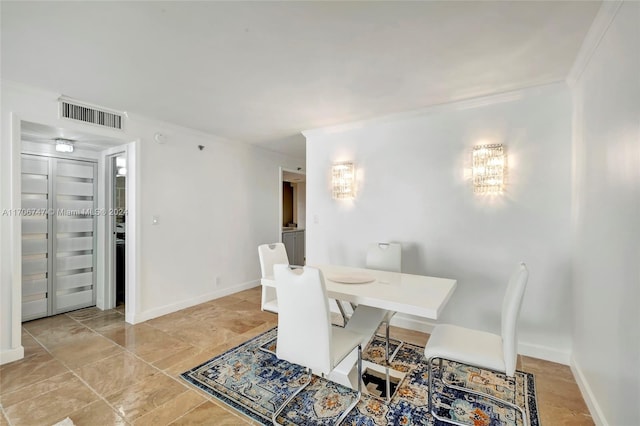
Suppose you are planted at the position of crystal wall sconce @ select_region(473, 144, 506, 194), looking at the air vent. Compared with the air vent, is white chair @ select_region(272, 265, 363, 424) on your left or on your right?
left

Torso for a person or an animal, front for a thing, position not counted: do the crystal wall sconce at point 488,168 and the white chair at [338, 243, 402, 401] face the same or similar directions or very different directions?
same or similar directions

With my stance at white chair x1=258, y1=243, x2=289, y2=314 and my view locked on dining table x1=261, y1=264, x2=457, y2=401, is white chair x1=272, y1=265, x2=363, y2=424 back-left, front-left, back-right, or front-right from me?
front-right

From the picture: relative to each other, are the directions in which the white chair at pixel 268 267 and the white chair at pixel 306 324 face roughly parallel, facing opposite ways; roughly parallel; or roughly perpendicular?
roughly perpendicular

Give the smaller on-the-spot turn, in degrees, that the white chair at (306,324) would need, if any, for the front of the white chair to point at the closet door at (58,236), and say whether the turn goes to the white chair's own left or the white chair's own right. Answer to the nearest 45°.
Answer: approximately 90° to the white chair's own left

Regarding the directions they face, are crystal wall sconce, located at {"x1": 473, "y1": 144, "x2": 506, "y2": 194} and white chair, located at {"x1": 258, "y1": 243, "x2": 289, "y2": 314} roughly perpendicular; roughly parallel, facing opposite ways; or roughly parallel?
roughly perpendicular

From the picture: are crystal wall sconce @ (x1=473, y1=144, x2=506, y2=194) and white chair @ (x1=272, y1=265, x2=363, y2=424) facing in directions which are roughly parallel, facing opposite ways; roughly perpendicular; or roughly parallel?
roughly parallel, facing opposite ways

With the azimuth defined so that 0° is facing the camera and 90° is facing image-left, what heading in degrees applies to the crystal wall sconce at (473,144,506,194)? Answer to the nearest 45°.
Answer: approximately 0°

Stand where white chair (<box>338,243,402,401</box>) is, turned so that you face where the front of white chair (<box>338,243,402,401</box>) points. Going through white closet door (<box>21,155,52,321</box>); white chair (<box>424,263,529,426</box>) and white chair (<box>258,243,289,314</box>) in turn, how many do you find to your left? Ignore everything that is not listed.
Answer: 1

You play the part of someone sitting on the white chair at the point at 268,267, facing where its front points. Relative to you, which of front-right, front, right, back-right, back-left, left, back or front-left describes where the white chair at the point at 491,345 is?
front

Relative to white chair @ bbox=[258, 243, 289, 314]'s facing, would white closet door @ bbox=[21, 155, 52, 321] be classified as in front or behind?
behind

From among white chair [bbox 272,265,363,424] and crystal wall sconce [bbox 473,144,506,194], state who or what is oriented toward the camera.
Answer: the crystal wall sconce

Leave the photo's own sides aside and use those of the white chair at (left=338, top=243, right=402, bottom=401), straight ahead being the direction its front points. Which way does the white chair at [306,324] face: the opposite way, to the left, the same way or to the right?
the opposite way

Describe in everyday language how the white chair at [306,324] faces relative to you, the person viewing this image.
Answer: facing away from the viewer and to the right of the viewer

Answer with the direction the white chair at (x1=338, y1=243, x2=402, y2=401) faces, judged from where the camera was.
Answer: facing the viewer and to the left of the viewer

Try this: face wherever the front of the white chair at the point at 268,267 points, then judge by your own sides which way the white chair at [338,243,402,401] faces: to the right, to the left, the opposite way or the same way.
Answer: to the right

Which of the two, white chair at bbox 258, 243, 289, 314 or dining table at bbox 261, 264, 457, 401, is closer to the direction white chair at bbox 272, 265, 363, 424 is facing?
the dining table

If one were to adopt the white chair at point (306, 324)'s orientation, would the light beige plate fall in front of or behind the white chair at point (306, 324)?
in front

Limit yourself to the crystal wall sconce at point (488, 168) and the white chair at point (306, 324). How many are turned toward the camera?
1

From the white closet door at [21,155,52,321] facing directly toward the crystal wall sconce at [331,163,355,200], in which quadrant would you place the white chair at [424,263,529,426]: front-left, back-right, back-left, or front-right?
front-right
